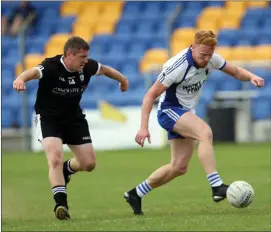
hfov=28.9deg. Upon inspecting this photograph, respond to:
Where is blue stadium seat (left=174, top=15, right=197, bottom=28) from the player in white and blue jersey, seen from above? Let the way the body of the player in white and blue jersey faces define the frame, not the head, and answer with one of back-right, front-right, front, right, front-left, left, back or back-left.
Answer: back-left

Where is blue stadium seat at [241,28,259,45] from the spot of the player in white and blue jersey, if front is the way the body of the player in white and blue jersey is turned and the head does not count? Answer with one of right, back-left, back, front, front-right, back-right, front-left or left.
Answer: back-left

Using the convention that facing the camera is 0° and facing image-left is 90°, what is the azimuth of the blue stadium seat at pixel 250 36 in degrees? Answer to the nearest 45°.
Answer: approximately 0°

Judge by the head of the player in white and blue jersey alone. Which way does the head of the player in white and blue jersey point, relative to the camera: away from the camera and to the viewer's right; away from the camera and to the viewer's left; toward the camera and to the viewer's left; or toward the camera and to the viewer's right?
toward the camera and to the viewer's right

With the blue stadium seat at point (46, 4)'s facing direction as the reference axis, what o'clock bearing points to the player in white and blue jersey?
The player in white and blue jersey is roughly at 12 o'clock from the blue stadium seat.

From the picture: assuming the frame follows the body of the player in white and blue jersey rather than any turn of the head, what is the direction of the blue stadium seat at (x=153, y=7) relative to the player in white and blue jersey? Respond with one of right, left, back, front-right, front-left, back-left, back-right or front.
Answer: back-left

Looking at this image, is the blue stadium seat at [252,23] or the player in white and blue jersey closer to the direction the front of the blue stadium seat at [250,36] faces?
the player in white and blue jersey

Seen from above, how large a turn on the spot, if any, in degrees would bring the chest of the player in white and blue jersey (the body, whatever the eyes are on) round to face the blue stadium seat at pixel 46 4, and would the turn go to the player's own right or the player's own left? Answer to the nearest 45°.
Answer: approximately 135° to the player's own left

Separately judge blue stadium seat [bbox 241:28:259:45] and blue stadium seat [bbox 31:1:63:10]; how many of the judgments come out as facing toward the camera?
2
